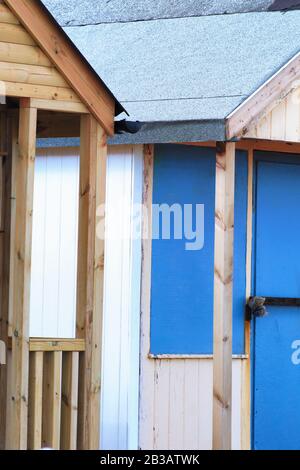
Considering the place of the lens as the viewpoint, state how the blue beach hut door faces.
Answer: facing the viewer
